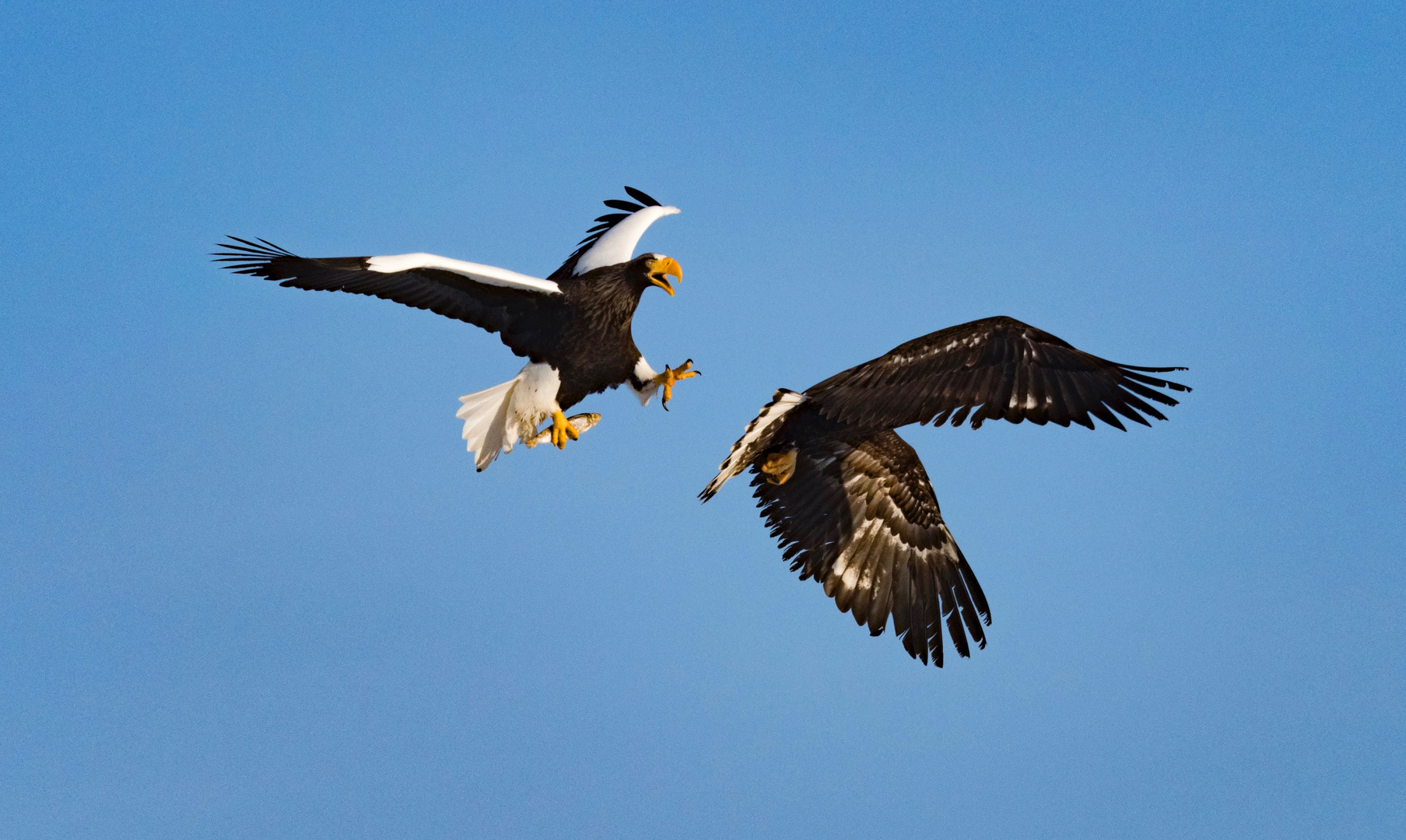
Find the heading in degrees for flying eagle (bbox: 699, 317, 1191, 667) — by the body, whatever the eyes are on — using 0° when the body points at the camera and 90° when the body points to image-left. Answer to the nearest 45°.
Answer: approximately 225°

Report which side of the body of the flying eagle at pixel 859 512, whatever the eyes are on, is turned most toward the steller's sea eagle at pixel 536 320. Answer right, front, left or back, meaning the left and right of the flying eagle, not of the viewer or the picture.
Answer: back
